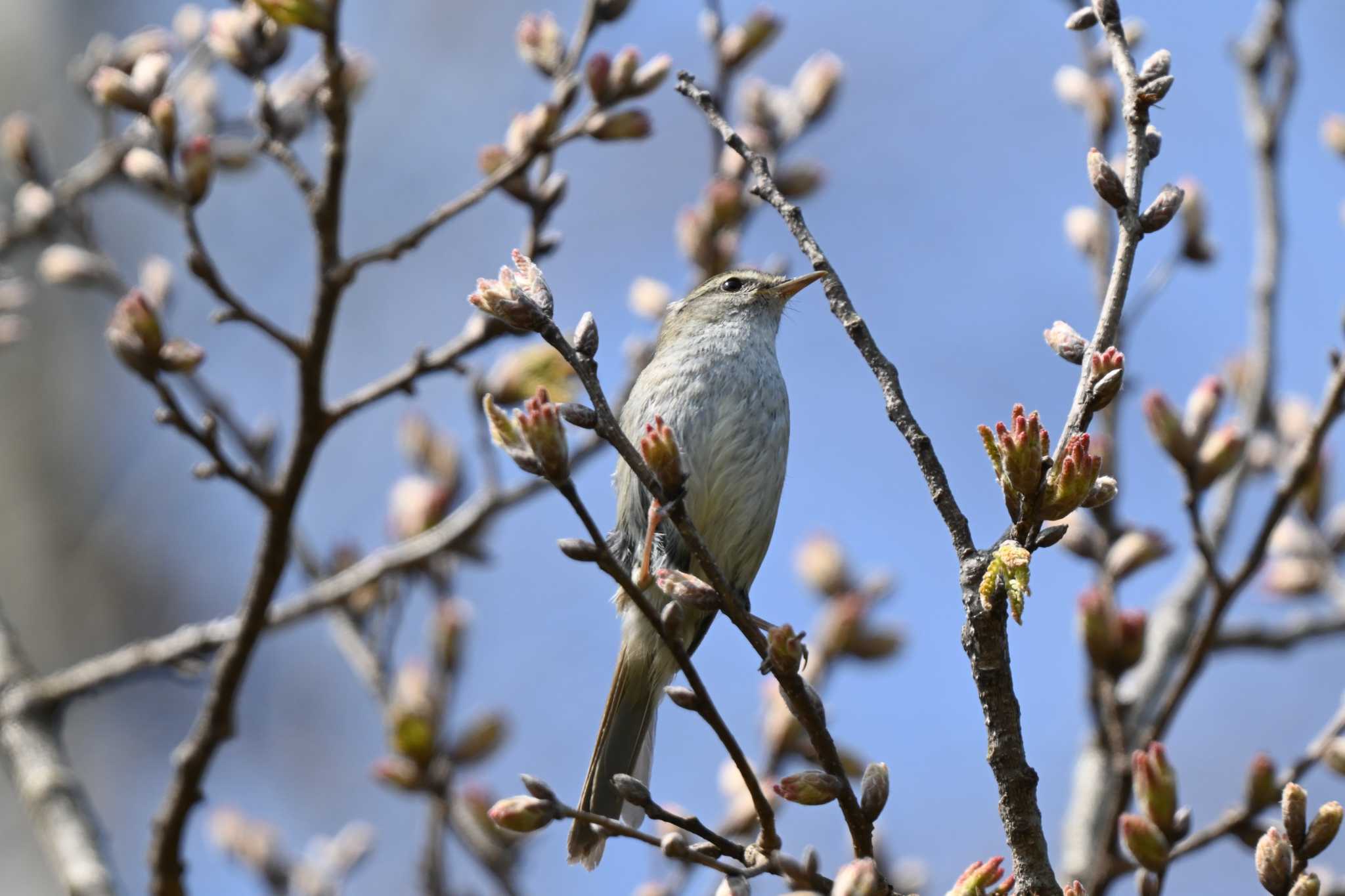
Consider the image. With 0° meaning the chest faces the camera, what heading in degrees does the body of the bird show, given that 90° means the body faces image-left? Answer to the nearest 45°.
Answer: approximately 315°

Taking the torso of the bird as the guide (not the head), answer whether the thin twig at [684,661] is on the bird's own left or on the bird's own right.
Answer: on the bird's own right
